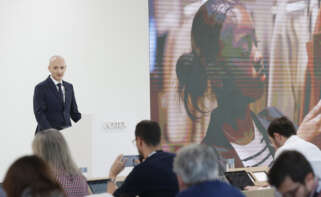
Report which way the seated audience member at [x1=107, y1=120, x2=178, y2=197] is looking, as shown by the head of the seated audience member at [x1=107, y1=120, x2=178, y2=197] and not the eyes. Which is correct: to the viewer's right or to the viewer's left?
to the viewer's left

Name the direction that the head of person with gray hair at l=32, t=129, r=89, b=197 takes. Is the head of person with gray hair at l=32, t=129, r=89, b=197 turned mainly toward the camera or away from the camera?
away from the camera

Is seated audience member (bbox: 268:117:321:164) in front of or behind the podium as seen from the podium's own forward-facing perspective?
in front

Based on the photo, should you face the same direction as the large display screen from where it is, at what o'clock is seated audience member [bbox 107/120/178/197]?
The seated audience member is roughly at 12 o'clock from the large display screen.

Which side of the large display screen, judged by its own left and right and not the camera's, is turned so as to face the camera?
front

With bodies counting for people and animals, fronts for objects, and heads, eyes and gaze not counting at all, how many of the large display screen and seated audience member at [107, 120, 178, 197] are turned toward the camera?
1

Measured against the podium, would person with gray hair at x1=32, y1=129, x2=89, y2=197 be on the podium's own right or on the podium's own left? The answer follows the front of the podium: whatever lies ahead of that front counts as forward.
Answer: on the podium's own right

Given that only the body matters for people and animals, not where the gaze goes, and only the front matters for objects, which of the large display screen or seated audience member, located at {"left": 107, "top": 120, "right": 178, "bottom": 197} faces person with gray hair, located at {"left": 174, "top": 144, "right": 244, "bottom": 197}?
the large display screen

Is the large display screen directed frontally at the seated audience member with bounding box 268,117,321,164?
yes

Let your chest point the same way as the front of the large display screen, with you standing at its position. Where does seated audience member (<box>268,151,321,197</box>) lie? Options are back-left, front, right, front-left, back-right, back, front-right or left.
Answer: front

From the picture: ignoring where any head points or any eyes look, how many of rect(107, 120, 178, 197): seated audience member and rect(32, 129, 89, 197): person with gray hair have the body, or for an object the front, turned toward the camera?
0

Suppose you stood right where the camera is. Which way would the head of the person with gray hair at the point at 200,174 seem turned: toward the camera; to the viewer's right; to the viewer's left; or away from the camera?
away from the camera

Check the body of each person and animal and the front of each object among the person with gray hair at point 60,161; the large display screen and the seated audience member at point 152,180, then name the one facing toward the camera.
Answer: the large display screen
